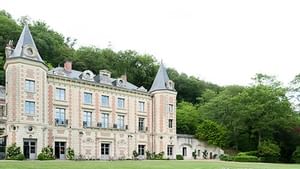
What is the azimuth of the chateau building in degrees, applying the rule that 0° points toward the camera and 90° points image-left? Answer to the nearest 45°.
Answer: approximately 315°
